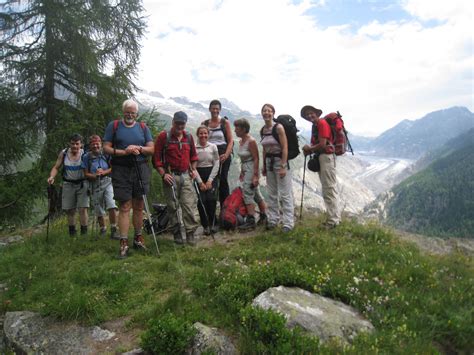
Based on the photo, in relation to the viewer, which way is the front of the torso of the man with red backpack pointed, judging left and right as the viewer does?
facing to the left of the viewer

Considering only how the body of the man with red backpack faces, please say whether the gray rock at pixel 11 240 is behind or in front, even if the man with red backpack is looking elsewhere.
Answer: in front

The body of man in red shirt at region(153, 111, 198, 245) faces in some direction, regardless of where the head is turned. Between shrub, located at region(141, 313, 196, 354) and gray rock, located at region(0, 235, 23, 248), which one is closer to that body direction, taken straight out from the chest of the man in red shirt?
the shrub

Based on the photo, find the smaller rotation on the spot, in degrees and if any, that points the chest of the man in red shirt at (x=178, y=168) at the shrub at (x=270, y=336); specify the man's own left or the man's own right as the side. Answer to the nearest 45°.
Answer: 0° — they already face it

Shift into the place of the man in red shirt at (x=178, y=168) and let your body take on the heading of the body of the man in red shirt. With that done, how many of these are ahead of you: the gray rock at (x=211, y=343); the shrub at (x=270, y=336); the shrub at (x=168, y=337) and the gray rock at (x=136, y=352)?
4

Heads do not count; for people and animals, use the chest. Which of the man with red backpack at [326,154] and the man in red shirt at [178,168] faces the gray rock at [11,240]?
the man with red backpack

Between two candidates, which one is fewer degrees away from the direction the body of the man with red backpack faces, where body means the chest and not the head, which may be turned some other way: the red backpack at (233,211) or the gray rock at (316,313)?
the red backpack

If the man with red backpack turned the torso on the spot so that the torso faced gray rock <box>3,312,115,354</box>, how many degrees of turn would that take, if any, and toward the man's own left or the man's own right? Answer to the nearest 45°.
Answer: approximately 45° to the man's own left

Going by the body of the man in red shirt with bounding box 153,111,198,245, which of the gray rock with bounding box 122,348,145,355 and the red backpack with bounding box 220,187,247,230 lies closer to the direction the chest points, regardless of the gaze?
the gray rock

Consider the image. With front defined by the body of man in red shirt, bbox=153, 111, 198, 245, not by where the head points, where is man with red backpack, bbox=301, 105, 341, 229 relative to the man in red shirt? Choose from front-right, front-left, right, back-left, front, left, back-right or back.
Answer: left

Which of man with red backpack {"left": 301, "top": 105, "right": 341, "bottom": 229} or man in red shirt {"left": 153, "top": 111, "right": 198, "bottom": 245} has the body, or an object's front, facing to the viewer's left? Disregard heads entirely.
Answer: the man with red backpack

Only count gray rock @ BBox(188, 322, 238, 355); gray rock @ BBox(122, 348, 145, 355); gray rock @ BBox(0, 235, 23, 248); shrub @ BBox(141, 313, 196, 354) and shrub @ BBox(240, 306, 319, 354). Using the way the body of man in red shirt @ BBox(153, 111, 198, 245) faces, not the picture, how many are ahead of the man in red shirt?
4

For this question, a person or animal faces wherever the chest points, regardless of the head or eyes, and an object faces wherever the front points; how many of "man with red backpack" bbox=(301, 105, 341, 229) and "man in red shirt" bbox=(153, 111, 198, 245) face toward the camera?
1

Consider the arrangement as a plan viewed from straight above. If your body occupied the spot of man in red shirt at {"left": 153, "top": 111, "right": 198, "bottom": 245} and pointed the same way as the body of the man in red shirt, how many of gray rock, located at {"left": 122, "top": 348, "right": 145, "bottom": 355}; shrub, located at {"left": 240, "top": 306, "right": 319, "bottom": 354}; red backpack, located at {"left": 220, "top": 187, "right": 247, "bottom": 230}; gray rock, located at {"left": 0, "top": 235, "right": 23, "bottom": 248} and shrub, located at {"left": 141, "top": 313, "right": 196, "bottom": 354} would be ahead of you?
3

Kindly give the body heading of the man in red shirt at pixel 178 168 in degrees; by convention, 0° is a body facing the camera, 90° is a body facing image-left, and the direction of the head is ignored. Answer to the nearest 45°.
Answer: approximately 0°
